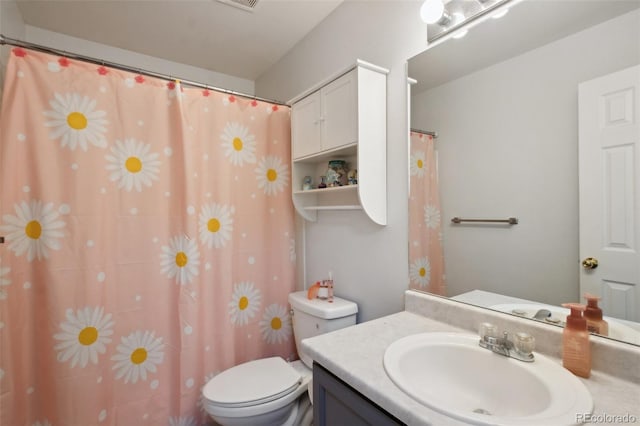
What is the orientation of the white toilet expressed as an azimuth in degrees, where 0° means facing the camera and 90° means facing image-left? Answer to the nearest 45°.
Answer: approximately 45°

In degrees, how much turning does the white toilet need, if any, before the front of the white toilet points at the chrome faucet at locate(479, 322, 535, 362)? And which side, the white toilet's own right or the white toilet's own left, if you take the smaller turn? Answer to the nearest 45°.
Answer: approximately 90° to the white toilet's own left

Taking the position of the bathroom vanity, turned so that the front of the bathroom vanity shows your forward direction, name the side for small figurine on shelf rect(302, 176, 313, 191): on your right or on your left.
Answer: on your right

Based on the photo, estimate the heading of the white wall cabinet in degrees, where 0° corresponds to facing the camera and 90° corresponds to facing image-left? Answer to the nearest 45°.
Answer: approximately 45°

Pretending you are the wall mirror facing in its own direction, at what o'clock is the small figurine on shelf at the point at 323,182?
The small figurine on shelf is roughly at 2 o'clock from the wall mirror.

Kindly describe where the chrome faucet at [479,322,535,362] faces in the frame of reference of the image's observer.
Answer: facing the viewer and to the left of the viewer

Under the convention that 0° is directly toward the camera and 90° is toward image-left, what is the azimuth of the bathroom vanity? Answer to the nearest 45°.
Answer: approximately 45°

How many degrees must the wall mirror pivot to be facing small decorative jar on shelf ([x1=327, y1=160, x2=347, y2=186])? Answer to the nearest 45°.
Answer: approximately 45° to its right

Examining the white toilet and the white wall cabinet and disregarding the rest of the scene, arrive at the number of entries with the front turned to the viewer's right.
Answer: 0

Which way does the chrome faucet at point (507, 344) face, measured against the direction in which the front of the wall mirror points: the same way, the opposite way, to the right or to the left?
the same way

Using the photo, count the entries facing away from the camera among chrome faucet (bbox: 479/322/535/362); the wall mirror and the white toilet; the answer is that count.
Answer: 0
